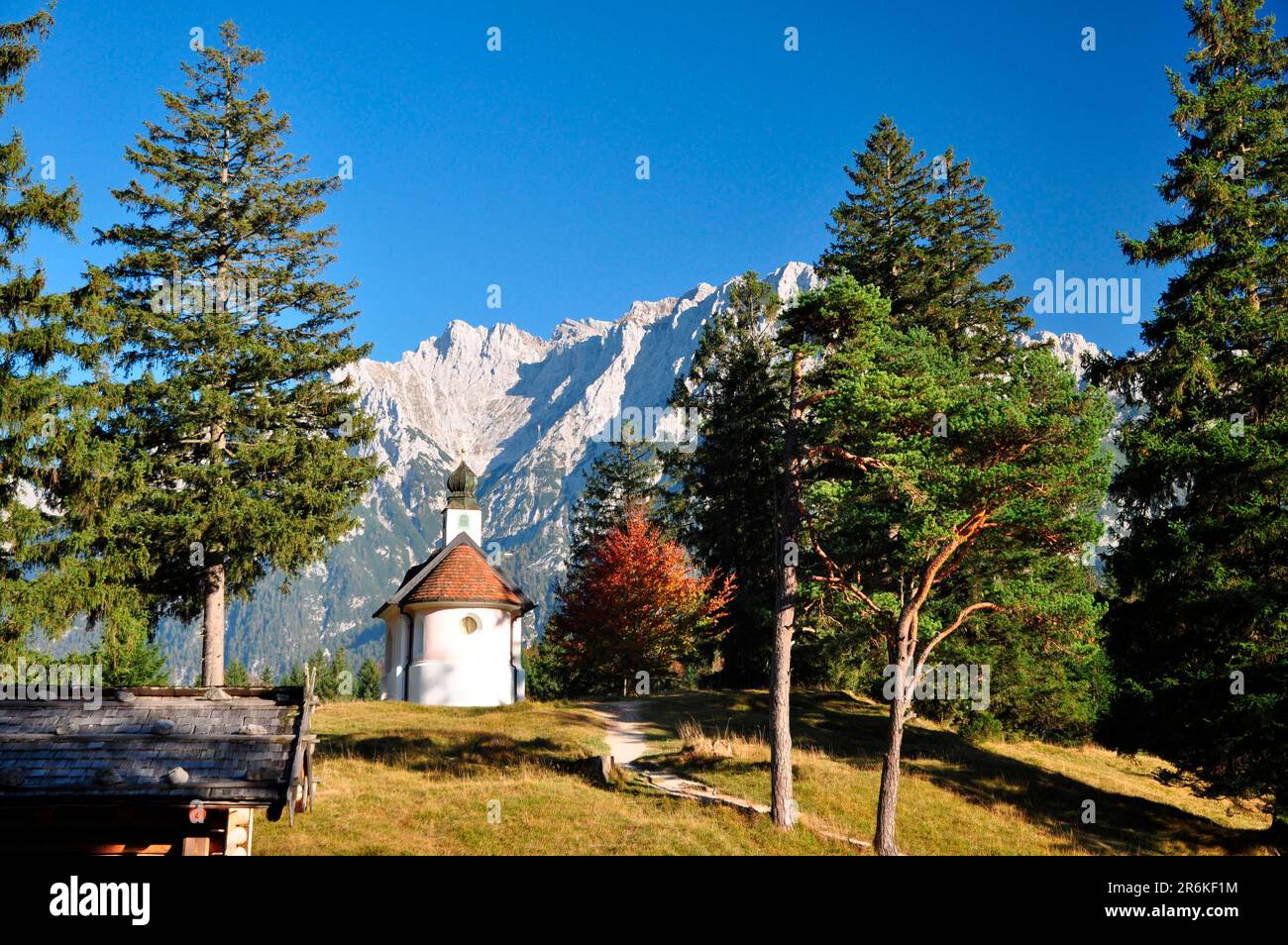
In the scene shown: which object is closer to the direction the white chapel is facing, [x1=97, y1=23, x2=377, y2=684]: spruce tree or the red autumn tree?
the red autumn tree

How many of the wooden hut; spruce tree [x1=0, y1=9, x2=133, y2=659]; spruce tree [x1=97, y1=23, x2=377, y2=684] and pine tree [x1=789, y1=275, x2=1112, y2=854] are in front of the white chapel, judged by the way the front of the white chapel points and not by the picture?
0

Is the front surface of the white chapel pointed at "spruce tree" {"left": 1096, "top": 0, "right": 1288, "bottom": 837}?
no

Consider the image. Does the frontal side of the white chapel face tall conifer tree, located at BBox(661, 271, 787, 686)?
no

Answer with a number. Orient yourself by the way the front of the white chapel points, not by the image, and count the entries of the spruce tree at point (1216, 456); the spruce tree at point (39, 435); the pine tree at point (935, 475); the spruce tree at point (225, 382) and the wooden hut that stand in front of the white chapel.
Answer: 0

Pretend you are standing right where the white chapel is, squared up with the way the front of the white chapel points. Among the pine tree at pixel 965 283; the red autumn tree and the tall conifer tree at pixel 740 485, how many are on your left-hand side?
0

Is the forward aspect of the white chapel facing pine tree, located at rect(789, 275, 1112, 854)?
no

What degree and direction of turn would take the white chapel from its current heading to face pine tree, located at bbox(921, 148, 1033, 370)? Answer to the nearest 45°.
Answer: approximately 90° to its right

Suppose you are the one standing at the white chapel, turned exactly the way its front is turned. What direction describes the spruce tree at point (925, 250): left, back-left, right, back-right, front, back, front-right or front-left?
right

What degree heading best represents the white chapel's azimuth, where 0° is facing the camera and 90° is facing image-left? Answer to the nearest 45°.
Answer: approximately 180°

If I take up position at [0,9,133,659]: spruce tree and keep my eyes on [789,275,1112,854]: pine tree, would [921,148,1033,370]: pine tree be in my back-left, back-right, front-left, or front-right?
front-left

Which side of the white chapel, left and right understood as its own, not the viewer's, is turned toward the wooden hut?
back
